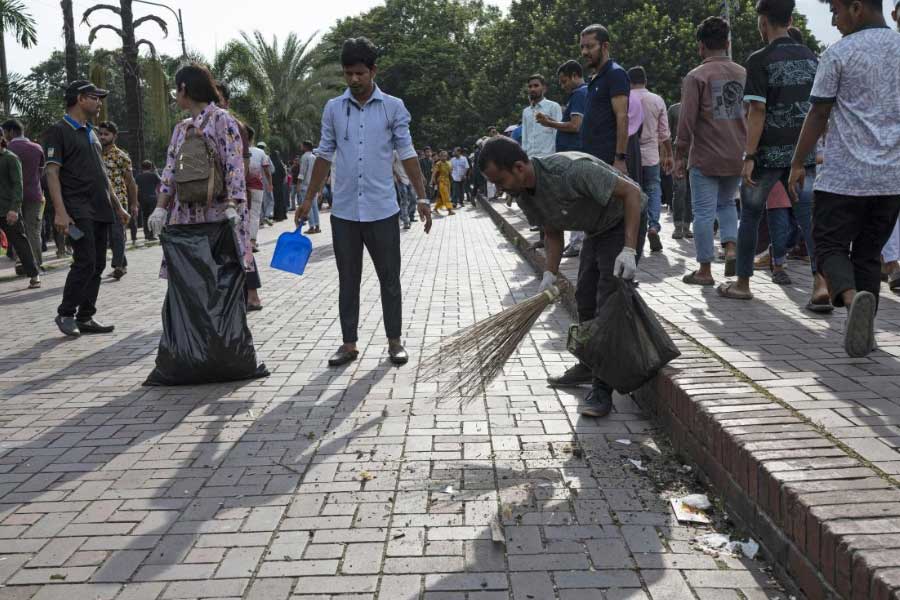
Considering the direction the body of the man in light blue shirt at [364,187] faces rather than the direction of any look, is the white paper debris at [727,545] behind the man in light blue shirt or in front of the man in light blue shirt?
in front

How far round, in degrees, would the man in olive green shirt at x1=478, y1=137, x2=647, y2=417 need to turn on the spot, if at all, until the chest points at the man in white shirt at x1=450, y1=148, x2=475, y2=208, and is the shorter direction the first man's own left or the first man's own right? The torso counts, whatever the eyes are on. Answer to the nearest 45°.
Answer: approximately 135° to the first man's own right

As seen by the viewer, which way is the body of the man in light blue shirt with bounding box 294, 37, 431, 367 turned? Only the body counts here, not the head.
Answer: toward the camera

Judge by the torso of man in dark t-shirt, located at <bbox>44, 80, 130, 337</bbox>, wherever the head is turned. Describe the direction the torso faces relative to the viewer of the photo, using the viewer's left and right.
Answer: facing the viewer and to the right of the viewer

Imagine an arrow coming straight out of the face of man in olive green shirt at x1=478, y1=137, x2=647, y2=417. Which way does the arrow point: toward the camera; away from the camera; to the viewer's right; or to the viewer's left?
to the viewer's left

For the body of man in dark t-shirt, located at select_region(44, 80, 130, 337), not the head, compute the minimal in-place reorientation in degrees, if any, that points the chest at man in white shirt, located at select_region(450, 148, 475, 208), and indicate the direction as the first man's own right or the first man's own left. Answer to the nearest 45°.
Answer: approximately 90° to the first man's own left

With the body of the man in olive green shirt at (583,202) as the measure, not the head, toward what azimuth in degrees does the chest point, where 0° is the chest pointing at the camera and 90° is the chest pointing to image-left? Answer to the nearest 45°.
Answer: approximately 45°

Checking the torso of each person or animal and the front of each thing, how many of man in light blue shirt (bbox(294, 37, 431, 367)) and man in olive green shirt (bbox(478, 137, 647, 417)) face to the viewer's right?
0

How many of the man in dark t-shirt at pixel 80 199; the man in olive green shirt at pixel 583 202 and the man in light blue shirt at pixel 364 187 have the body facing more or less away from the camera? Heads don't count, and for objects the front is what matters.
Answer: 0

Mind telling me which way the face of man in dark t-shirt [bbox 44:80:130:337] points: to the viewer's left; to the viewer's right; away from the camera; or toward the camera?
to the viewer's right

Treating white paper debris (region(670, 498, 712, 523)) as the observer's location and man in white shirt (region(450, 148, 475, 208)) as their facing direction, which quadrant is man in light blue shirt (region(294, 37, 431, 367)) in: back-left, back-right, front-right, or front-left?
front-left
